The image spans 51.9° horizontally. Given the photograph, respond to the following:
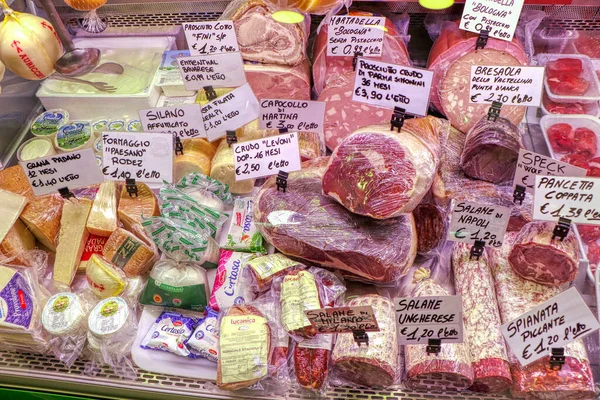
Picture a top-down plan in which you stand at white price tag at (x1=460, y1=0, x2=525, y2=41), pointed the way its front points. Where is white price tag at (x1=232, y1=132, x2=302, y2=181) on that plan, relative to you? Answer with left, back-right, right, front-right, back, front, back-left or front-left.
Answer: front-right

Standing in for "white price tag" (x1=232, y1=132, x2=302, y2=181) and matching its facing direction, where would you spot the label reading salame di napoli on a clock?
The label reading salame di napoli is roughly at 10 o'clock from the white price tag.

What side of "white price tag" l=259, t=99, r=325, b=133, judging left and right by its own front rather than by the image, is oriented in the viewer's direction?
front

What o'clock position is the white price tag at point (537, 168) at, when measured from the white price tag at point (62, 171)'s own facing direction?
the white price tag at point (537, 168) is roughly at 10 o'clock from the white price tag at point (62, 171).

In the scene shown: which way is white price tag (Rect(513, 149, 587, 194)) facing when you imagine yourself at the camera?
facing the viewer

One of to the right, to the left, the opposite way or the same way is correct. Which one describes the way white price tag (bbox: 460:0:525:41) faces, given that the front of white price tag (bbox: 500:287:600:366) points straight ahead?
the same way

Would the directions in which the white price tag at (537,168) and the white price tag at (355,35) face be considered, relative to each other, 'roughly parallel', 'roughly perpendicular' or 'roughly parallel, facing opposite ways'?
roughly parallel

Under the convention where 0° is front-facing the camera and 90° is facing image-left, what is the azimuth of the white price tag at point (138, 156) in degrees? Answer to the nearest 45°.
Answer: approximately 0°

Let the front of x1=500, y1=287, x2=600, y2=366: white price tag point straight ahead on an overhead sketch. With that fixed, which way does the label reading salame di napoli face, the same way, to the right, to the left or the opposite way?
the same way

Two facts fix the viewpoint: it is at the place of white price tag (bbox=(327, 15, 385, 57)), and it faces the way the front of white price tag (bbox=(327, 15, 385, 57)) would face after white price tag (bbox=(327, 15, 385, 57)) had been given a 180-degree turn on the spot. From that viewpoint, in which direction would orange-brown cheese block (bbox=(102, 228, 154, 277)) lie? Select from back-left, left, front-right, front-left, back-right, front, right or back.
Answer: back-left

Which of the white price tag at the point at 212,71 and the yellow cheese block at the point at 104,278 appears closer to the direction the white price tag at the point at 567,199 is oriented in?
the yellow cheese block

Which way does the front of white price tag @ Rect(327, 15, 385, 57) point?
toward the camera

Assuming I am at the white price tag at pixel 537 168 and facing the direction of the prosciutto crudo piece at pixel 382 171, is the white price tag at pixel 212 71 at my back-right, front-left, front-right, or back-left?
front-right
